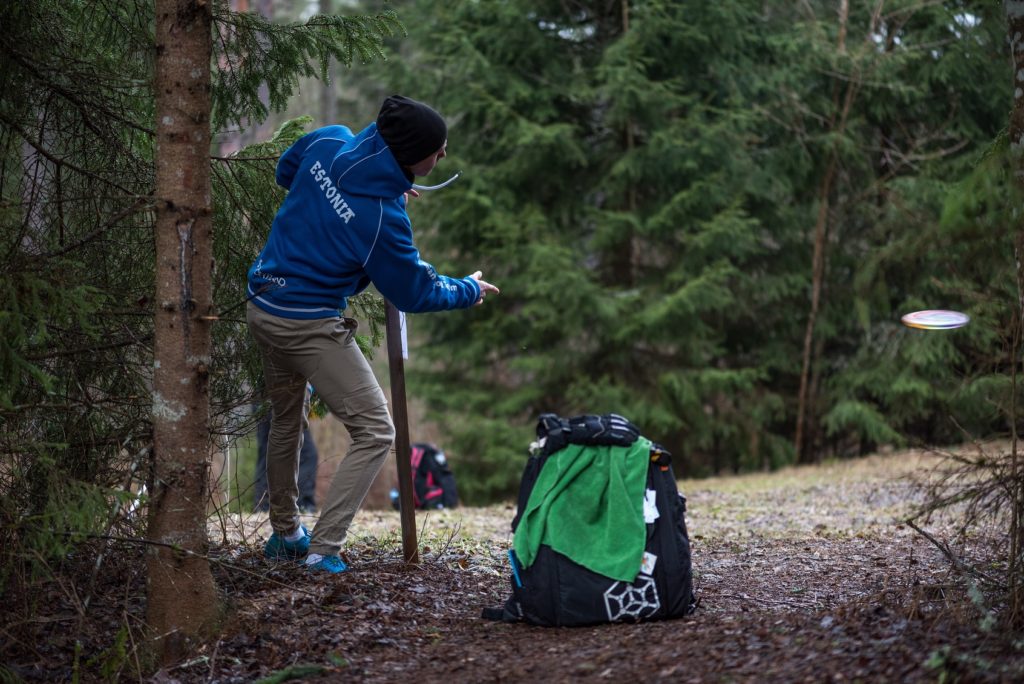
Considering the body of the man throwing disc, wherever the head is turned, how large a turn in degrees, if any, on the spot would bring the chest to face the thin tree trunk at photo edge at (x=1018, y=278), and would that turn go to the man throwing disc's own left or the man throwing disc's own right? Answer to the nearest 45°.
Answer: approximately 90° to the man throwing disc's own right

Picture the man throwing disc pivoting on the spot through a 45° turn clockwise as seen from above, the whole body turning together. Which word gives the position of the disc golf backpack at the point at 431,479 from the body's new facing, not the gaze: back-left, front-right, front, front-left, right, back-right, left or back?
left

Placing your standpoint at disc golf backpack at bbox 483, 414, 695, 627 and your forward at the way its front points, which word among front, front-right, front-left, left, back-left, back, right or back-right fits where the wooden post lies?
back-right

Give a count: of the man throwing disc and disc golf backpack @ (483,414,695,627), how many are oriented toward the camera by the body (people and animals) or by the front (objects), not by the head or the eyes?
1

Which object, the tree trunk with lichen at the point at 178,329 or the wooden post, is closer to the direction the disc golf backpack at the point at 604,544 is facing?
the tree trunk with lichen

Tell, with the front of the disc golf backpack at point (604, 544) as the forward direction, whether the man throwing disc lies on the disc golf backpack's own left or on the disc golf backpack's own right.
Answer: on the disc golf backpack's own right

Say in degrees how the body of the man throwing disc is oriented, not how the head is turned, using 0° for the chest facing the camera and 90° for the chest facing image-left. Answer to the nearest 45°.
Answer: approximately 225°

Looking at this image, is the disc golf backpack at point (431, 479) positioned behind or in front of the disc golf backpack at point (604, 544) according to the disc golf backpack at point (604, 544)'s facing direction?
behind

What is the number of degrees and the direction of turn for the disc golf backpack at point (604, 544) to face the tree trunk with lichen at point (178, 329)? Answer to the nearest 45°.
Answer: approximately 90° to its right

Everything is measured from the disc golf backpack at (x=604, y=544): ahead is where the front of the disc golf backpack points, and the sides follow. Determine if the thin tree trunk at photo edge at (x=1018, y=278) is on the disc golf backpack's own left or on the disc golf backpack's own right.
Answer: on the disc golf backpack's own left

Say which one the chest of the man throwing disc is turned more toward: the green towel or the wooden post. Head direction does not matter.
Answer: the wooden post

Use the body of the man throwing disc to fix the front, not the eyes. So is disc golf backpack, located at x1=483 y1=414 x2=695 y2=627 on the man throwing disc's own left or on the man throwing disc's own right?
on the man throwing disc's own right

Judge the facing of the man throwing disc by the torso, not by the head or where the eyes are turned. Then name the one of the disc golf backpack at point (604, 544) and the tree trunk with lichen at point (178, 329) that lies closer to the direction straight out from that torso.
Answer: the disc golf backpack

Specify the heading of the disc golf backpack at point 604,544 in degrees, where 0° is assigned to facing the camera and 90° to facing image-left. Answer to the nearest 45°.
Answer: approximately 0°

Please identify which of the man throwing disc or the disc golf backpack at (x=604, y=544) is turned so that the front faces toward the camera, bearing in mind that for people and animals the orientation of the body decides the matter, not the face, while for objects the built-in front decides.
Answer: the disc golf backpack
